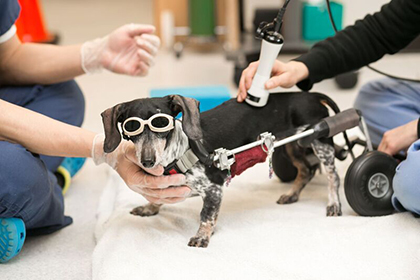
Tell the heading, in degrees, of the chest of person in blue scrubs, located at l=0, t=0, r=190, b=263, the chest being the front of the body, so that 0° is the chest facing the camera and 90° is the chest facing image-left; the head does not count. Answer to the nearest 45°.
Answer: approximately 270°

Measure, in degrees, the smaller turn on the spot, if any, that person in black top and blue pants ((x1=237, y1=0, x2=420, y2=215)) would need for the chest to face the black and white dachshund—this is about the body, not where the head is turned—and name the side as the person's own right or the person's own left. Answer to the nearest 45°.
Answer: approximately 45° to the person's own left

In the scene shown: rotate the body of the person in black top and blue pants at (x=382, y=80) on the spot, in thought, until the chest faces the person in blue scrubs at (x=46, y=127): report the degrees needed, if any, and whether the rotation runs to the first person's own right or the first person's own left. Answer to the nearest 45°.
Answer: approximately 45° to the first person's own left

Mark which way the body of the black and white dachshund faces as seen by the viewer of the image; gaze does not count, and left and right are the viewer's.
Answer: facing the viewer and to the left of the viewer

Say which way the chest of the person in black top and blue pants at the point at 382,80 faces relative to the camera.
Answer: to the viewer's left

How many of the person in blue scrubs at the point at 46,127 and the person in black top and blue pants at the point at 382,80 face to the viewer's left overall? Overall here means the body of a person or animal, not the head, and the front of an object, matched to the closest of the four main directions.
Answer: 1

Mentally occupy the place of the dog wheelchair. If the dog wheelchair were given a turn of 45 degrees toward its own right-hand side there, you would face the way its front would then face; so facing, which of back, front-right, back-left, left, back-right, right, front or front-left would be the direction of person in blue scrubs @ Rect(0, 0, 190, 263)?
front

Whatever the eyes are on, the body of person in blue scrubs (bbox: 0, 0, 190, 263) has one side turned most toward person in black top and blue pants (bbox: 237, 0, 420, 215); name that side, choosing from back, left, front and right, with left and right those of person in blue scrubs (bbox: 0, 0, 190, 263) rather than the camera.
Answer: front
